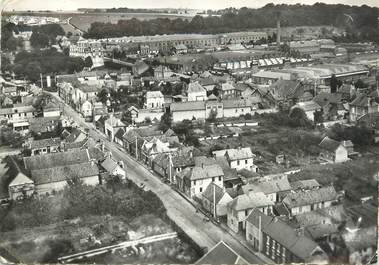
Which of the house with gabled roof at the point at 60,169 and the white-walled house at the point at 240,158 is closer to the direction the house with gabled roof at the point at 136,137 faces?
the house with gabled roof

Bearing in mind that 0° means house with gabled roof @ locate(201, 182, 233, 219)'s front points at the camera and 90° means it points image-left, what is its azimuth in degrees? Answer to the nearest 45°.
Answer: approximately 45°

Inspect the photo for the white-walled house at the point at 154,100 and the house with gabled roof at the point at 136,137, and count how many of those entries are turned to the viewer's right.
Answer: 0

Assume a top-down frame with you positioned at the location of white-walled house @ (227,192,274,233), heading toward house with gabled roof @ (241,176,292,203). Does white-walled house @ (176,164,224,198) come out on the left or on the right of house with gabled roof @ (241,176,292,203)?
left

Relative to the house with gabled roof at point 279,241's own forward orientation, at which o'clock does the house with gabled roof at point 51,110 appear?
the house with gabled roof at point 51,110 is roughly at 3 o'clock from the house with gabled roof at point 279,241.

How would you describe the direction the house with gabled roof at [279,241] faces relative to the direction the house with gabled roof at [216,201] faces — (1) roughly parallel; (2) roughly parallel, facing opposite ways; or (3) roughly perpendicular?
roughly parallel

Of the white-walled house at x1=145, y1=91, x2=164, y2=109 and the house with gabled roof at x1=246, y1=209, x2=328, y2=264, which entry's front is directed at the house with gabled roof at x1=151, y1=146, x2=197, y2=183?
the white-walled house

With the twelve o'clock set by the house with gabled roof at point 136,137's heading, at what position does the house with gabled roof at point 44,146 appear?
the house with gabled roof at point 44,146 is roughly at 1 o'clock from the house with gabled roof at point 136,137.

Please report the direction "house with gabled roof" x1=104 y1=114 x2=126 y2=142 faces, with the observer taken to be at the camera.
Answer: facing the viewer and to the left of the viewer

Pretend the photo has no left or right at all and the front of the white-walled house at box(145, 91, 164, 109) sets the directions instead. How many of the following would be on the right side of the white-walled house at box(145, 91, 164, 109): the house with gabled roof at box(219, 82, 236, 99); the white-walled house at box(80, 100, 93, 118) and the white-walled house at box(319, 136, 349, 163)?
1

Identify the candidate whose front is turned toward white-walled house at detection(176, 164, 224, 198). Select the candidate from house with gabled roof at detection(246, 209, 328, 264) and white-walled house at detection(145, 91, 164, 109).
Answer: white-walled house at detection(145, 91, 164, 109)

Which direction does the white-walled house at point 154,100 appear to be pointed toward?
toward the camera
